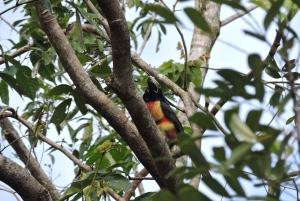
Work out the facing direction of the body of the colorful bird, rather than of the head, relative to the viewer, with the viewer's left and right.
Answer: facing the viewer and to the left of the viewer
